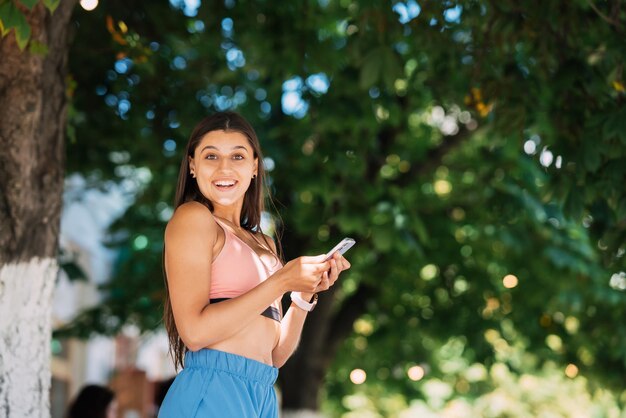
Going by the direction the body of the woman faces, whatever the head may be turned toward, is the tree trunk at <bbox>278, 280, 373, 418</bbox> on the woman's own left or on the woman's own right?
on the woman's own left

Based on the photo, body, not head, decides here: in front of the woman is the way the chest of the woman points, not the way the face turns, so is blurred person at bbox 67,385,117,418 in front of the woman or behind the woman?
behind

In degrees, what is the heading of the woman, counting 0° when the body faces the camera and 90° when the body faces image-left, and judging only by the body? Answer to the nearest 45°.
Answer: approximately 315°

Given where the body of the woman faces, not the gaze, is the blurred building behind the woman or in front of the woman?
behind

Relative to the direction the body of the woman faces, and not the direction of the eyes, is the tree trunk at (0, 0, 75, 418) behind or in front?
behind

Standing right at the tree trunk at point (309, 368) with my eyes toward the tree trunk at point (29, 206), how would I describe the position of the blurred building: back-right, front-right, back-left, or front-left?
back-right
